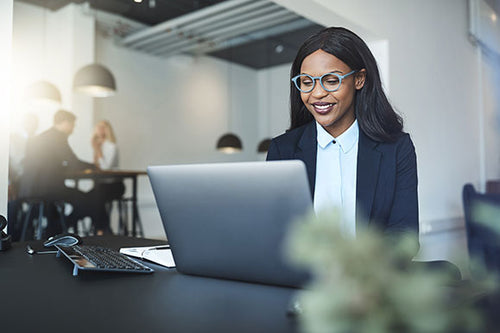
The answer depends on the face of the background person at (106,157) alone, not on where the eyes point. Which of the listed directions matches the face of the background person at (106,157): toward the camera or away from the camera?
toward the camera

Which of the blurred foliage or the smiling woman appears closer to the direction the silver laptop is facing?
the smiling woman

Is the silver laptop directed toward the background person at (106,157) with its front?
no

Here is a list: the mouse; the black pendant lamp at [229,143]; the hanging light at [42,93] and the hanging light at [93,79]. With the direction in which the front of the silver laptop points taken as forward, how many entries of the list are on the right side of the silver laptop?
0

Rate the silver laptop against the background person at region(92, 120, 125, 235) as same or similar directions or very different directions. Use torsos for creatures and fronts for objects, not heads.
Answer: very different directions

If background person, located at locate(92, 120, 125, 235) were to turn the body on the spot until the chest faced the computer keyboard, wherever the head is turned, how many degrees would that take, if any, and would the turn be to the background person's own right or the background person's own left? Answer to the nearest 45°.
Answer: approximately 45° to the background person's own left

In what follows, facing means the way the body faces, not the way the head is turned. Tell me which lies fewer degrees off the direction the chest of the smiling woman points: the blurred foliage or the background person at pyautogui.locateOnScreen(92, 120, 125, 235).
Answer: the blurred foliage

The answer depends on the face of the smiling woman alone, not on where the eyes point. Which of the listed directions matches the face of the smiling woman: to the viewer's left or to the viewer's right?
to the viewer's left

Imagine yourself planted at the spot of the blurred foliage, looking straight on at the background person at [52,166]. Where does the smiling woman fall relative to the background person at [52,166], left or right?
right
